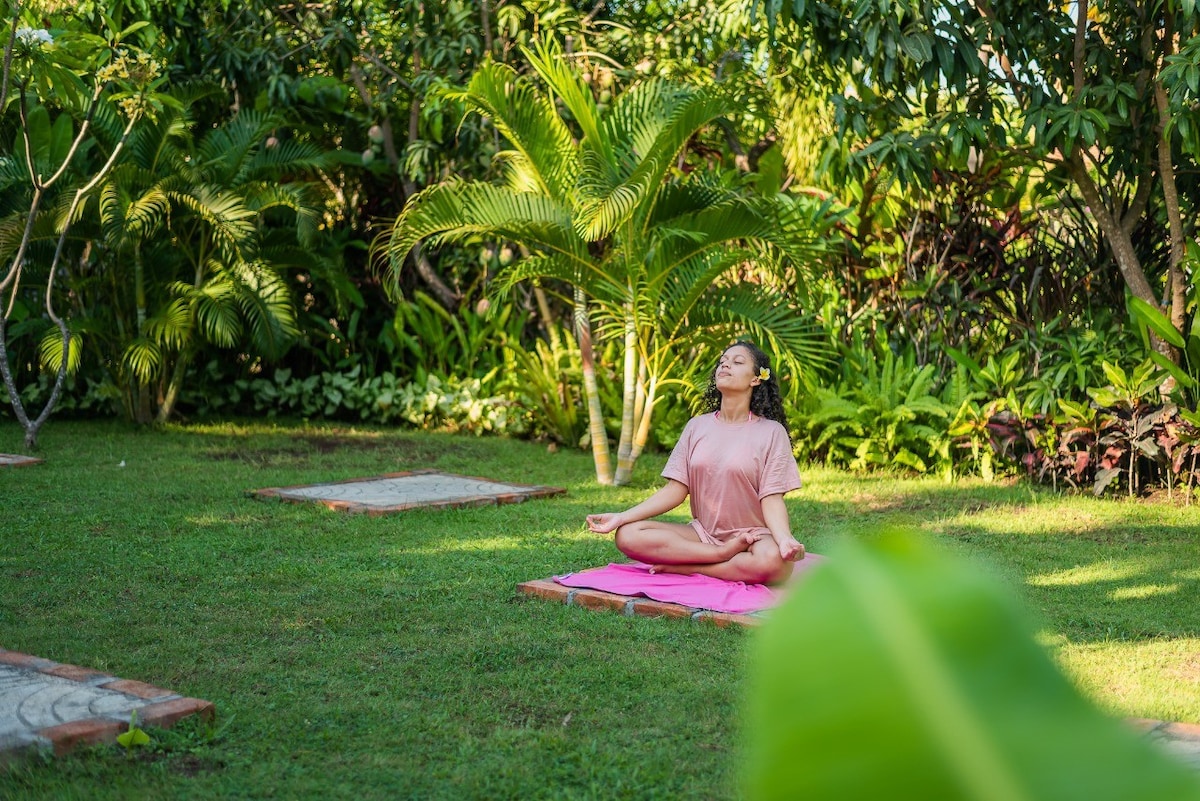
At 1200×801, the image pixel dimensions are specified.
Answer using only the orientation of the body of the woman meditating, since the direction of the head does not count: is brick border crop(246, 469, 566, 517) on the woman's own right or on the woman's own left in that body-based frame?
on the woman's own right

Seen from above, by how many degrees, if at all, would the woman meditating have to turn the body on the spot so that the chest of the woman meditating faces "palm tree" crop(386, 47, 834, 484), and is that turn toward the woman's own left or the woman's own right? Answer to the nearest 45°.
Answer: approximately 135° to the woman's own right

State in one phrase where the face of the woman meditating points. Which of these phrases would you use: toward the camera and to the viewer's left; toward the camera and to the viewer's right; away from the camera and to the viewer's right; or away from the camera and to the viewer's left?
toward the camera and to the viewer's left

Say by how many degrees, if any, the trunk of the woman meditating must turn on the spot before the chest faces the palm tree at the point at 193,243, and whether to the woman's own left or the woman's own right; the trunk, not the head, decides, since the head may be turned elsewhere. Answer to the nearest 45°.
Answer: approximately 90° to the woman's own right

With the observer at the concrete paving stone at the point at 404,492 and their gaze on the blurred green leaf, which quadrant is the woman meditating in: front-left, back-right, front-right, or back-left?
front-left

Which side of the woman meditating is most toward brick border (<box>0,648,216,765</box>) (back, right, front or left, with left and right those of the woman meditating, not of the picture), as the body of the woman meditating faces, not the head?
front

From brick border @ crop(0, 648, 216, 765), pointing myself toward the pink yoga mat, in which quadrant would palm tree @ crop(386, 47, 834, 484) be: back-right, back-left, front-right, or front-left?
front-left

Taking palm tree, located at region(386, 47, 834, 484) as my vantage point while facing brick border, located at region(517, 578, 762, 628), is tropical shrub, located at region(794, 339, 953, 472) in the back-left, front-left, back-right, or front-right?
back-left

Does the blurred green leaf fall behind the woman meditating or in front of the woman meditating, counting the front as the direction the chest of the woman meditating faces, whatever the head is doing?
in front

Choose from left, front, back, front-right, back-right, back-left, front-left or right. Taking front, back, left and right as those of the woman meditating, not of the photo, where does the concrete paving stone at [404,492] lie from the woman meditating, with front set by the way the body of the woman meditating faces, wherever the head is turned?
right

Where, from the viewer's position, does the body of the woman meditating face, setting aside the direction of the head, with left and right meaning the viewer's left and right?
facing the viewer and to the left of the viewer

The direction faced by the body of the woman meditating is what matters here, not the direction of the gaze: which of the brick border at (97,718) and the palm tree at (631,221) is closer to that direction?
the brick border

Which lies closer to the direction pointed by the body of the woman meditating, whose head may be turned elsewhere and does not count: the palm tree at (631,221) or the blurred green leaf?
the blurred green leaf

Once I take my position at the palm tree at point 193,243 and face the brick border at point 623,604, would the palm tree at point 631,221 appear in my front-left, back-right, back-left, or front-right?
front-left

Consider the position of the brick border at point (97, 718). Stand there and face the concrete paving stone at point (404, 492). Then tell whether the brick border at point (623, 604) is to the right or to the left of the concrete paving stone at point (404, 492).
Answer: right
